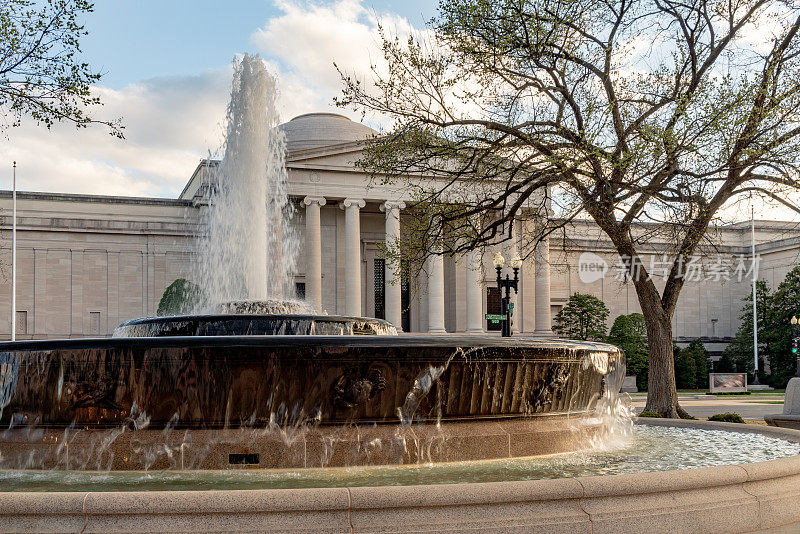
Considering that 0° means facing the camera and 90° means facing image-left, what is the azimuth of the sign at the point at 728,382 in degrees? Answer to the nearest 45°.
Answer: approximately 0°

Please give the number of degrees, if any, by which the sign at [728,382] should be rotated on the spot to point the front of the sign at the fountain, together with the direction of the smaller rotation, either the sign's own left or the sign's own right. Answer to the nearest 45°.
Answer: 0° — it already faces it

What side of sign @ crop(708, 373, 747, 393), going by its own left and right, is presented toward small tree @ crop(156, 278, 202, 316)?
right
